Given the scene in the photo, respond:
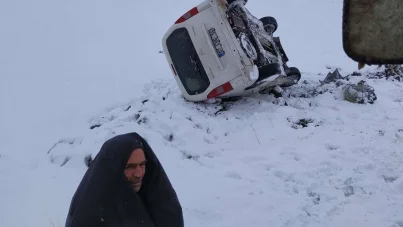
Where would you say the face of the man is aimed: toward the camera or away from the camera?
toward the camera

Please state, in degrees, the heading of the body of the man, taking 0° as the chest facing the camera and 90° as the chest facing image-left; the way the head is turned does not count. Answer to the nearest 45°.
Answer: approximately 315°

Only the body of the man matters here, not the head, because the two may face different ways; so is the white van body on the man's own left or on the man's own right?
on the man's own left
